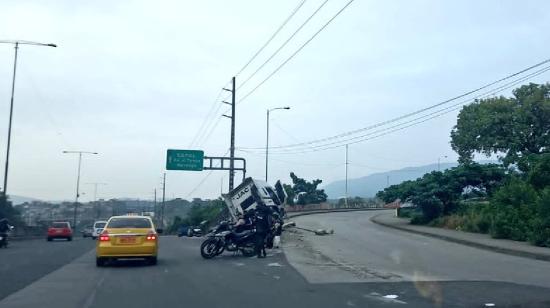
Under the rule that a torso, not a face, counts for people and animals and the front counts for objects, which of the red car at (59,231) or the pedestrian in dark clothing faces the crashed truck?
the pedestrian in dark clothing

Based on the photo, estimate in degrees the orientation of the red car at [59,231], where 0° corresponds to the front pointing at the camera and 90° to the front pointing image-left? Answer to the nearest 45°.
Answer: approximately 180°

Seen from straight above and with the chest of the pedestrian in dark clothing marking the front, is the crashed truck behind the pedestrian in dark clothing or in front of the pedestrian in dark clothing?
in front

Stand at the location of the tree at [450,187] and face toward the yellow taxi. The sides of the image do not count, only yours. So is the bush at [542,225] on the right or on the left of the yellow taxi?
left

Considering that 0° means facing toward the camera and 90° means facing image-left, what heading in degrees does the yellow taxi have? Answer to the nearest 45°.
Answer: approximately 180°

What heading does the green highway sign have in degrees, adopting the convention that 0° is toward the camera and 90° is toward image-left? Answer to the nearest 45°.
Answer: approximately 0°

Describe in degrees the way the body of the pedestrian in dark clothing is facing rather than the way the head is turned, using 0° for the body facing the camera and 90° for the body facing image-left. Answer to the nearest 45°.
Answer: approximately 180°
